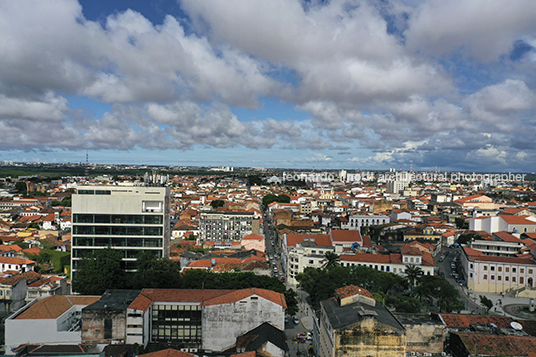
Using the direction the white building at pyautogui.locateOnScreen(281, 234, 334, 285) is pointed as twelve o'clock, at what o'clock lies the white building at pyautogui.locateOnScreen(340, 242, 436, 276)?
the white building at pyautogui.locateOnScreen(340, 242, 436, 276) is roughly at 9 o'clock from the white building at pyautogui.locateOnScreen(281, 234, 334, 285).

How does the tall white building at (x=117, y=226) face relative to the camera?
toward the camera

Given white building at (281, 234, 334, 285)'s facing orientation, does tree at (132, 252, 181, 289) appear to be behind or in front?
in front

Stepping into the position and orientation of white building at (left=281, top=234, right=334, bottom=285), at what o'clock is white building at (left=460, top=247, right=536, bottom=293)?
white building at (left=460, top=247, right=536, bottom=293) is roughly at 9 o'clock from white building at (left=281, top=234, right=334, bottom=285).

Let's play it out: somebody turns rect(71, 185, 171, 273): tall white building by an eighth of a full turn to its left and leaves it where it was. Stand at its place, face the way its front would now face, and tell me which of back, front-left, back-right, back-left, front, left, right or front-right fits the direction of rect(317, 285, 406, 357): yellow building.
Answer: front

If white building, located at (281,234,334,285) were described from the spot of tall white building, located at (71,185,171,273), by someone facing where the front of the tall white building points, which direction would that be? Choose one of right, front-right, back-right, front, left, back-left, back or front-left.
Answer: left

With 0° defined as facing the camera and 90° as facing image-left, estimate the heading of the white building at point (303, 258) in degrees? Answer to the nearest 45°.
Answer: approximately 0°

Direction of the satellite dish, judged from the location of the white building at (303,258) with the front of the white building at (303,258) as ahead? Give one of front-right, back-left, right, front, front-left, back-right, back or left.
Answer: front-left

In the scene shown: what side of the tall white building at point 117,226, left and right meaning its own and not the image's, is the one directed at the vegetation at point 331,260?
left

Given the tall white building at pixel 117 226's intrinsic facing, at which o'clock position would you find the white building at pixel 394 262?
The white building is roughly at 9 o'clock from the tall white building.
